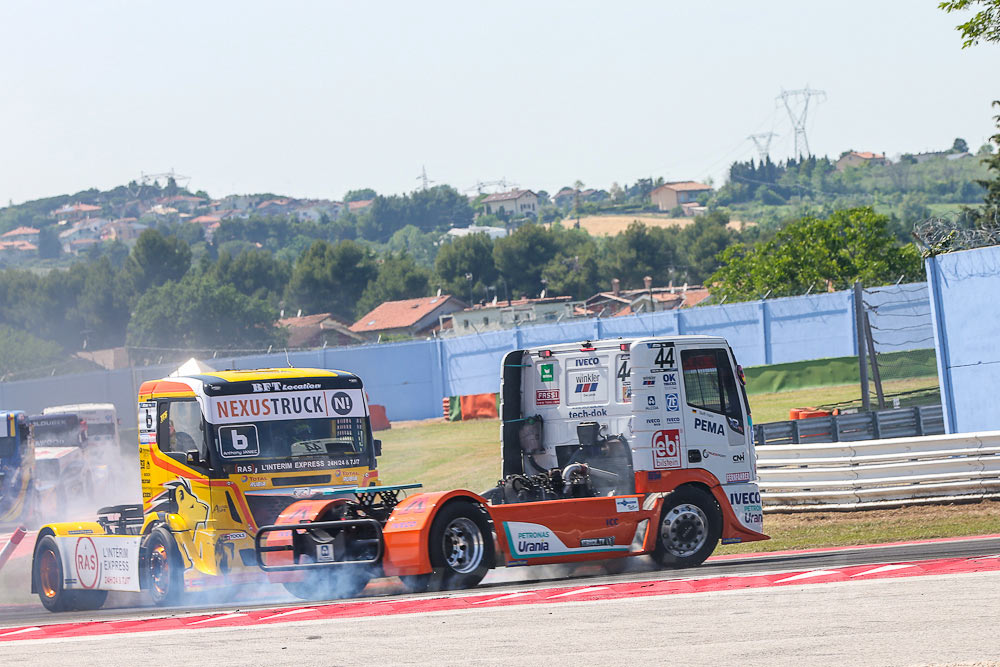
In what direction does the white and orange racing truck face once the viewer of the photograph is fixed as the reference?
facing away from the viewer and to the right of the viewer

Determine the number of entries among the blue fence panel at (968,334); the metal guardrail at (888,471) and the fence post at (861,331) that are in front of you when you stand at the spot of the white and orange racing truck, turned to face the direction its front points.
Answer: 3

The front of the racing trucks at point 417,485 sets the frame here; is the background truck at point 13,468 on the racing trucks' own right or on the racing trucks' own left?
on the racing trucks' own left

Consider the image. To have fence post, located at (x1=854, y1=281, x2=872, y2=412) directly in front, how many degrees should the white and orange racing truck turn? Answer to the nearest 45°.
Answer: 0° — it already faces it

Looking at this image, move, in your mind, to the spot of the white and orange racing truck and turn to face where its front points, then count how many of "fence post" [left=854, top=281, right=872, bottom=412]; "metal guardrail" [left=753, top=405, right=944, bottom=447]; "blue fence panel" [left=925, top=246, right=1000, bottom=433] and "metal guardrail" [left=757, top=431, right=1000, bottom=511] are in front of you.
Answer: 4

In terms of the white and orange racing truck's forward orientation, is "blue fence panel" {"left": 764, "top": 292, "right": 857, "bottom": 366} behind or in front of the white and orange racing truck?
in front

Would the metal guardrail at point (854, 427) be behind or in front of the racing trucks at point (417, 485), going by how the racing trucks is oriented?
in front

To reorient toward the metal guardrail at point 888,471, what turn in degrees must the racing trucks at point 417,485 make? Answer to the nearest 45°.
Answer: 0° — it already faces it

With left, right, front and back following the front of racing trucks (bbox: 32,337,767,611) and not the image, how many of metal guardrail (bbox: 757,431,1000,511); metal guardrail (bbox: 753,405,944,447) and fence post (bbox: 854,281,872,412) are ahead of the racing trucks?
3

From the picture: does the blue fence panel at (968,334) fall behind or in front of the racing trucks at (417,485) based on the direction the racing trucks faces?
in front
